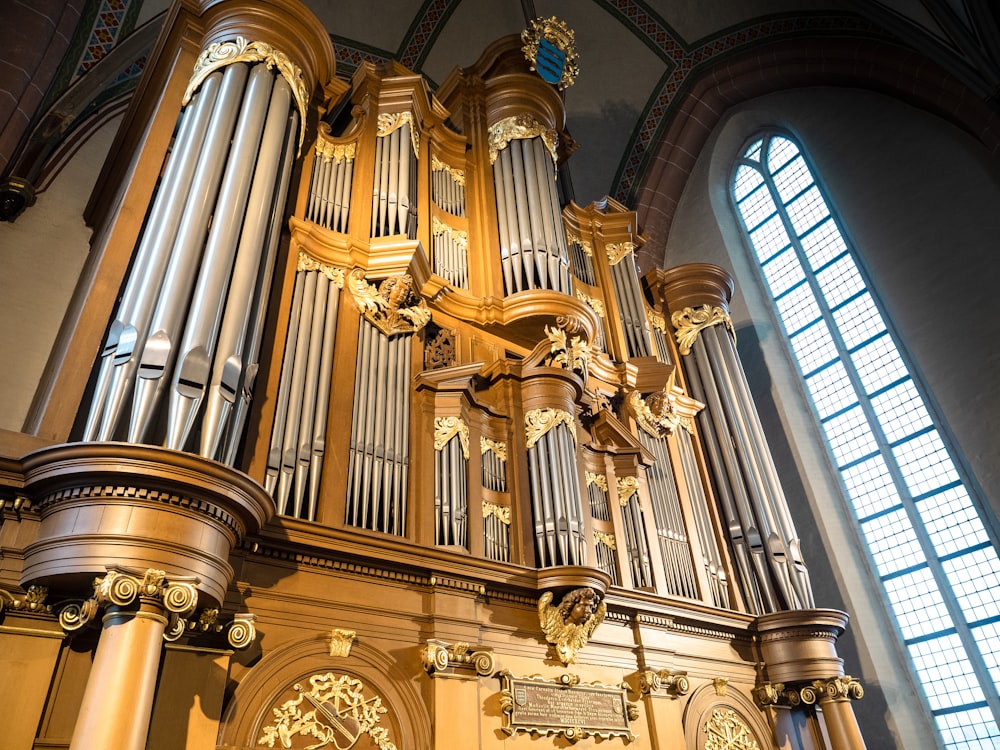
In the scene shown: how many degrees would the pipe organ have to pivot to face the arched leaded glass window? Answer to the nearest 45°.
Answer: approximately 90° to its left

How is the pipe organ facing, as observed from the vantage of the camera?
facing the viewer and to the right of the viewer
